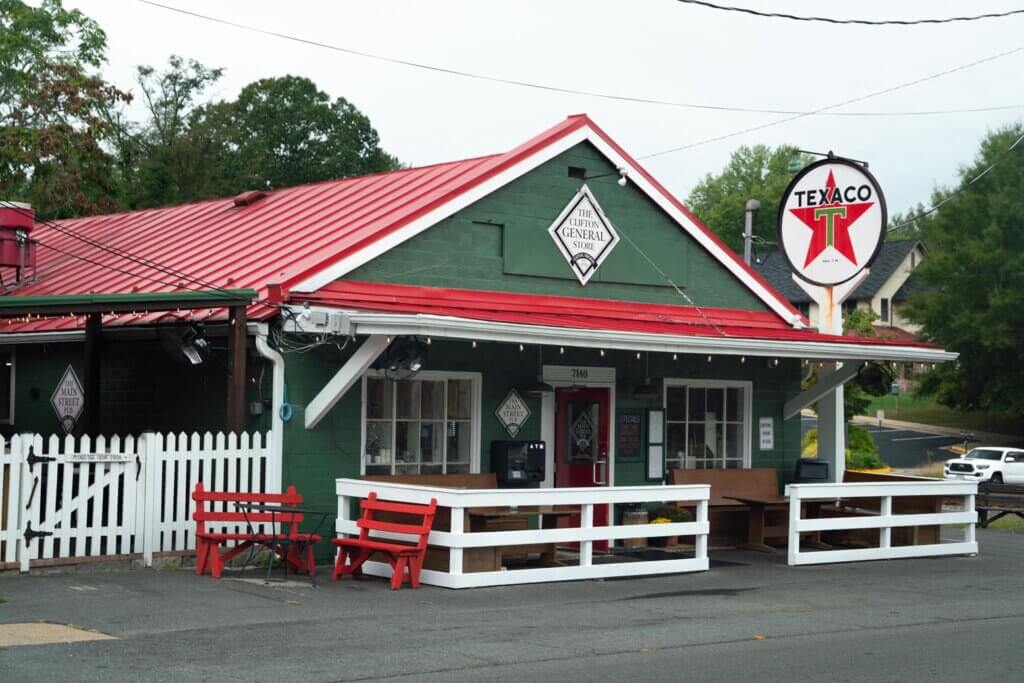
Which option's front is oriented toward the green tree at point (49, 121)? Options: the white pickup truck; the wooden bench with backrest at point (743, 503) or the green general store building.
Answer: the white pickup truck

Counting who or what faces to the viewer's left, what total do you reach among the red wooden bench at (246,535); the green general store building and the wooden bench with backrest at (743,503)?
0

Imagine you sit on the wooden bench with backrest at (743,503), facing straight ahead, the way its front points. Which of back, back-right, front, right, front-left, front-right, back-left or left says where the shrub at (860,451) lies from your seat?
back-left

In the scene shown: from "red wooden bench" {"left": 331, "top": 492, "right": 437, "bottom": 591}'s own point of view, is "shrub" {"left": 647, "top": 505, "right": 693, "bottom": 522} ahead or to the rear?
to the rear

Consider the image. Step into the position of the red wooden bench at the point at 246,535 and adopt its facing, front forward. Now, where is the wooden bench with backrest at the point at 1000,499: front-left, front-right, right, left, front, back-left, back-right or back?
left

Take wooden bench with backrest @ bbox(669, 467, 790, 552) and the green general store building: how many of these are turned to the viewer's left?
0

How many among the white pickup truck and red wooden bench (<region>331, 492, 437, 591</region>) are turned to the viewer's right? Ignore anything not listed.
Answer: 0

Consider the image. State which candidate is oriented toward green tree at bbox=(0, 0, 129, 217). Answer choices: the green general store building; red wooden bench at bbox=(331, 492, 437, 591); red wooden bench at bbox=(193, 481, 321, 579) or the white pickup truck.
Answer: the white pickup truck

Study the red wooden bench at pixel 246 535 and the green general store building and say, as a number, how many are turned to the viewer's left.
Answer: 0

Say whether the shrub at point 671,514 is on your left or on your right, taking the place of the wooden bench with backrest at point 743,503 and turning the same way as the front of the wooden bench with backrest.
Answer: on your right

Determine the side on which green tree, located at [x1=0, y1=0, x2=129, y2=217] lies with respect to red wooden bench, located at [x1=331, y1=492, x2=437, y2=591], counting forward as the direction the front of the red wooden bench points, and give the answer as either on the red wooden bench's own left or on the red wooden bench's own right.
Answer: on the red wooden bench's own right

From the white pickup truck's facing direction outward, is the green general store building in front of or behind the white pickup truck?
in front

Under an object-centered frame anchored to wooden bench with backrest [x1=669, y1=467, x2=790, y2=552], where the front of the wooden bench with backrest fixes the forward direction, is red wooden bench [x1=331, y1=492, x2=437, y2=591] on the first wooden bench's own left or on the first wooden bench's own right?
on the first wooden bench's own right

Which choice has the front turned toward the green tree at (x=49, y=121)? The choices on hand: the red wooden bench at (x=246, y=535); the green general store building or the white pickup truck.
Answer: the white pickup truck

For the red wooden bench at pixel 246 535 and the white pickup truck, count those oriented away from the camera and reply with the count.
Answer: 0

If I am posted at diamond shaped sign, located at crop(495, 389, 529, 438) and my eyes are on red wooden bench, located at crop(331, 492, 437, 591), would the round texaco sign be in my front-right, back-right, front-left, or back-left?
back-left

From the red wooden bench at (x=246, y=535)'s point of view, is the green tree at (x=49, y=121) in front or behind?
behind
